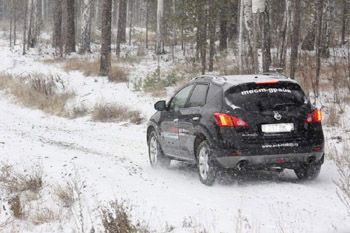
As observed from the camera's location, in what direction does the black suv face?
facing away from the viewer and to the left of the viewer

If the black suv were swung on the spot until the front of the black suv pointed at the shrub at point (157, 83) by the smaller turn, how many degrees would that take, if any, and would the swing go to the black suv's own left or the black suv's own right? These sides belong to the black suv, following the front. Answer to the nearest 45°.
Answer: approximately 45° to the black suv's own right
